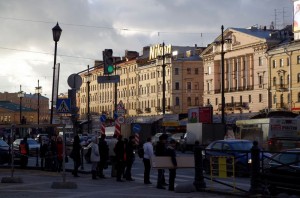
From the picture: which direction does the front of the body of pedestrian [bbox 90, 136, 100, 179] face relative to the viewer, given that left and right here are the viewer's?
facing away from the viewer

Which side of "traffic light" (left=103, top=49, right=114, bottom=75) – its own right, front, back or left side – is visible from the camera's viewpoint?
front

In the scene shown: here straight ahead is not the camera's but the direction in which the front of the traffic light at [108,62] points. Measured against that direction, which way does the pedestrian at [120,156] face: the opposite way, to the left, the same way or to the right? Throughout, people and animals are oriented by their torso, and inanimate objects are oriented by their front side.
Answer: the opposite way

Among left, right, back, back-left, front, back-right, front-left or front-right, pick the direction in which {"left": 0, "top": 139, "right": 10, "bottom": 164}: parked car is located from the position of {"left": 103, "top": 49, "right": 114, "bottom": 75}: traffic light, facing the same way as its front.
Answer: back-right

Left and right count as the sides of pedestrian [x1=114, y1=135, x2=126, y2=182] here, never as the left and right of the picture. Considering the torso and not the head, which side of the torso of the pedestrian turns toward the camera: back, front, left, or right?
back
